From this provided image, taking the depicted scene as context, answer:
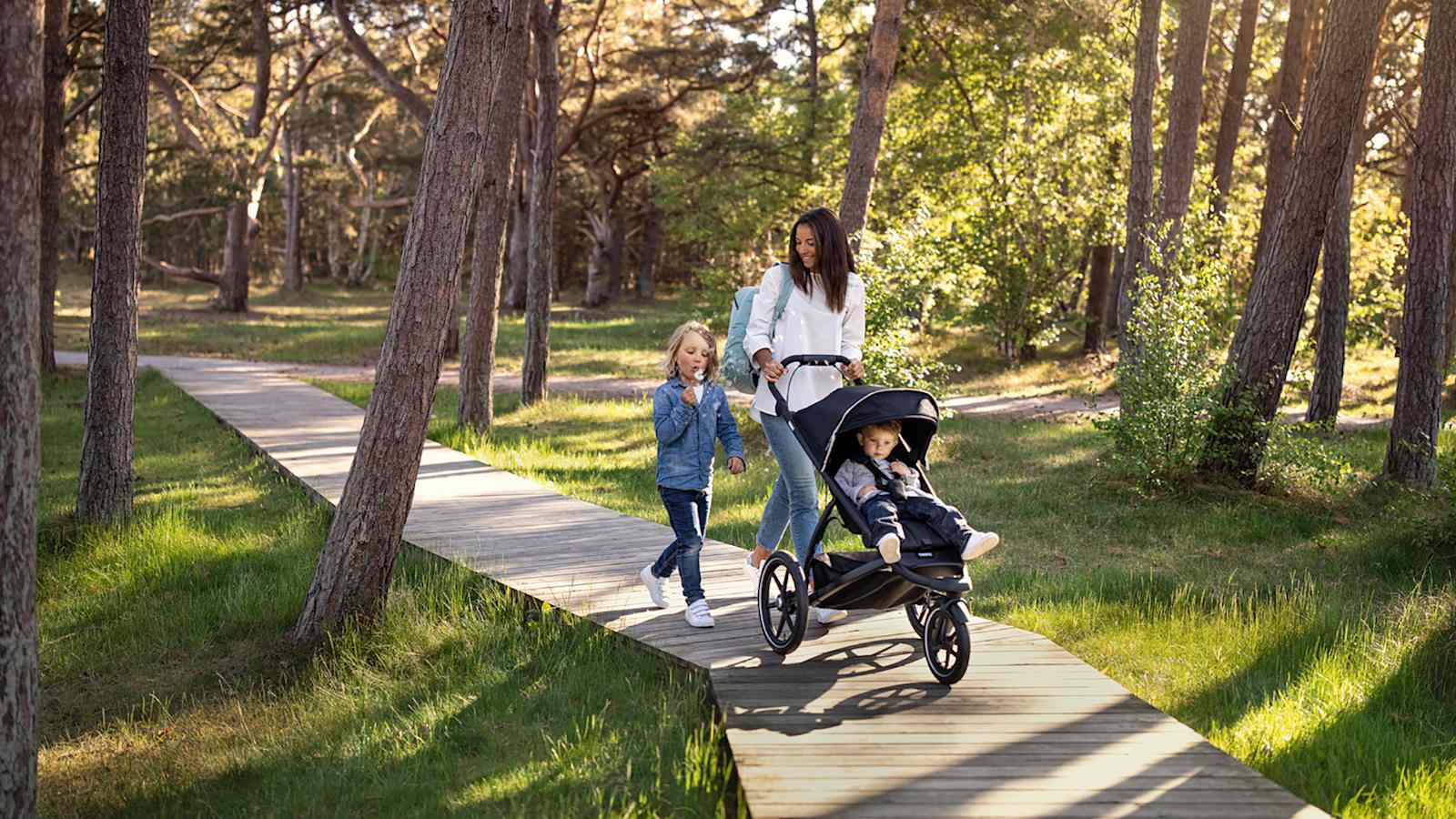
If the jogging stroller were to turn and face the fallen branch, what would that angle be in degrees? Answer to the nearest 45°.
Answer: approximately 180°

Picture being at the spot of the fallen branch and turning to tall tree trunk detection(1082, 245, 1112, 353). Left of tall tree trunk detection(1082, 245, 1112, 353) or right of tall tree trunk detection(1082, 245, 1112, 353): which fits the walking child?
right

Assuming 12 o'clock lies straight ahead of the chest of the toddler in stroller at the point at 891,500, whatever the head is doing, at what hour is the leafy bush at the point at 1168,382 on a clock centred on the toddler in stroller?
The leafy bush is roughly at 8 o'clock from the toddler in stroller.

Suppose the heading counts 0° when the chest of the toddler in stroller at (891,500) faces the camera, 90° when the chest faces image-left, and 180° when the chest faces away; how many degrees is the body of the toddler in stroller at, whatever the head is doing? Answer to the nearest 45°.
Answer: approximately 315°

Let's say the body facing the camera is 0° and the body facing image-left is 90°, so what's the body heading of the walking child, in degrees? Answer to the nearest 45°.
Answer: approximately 315°

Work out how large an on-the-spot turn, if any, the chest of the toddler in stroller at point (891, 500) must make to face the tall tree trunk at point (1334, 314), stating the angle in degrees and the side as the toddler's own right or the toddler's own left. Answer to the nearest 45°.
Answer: approximately 90° to the toddler's own left

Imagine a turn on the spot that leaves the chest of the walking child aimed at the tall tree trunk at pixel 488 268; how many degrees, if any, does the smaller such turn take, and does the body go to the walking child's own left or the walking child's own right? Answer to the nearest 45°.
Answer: approximately 135° to the walking child's own left

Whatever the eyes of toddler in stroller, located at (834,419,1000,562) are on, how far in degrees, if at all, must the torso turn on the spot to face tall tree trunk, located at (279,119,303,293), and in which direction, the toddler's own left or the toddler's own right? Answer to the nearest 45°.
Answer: approximately 180°

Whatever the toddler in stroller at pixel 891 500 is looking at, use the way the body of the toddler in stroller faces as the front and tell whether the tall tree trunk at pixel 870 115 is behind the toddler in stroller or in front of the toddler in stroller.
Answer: behind

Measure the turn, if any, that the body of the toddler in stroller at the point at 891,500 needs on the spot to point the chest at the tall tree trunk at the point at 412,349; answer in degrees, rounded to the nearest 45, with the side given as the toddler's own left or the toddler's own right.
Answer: approximately 135° to the toddler's own right
